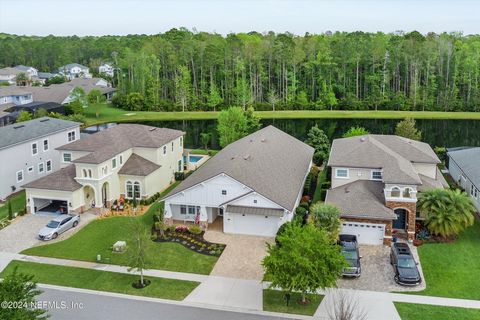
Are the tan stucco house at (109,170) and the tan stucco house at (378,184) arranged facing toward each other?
no

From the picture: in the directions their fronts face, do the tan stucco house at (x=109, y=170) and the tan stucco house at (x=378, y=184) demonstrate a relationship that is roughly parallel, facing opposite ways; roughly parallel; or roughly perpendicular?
roughly parallel

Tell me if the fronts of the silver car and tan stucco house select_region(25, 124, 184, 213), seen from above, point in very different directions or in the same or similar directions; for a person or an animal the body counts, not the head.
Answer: same or similar directions

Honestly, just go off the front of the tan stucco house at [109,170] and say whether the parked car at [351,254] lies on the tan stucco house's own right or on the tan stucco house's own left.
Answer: on the tan stucco house's own left

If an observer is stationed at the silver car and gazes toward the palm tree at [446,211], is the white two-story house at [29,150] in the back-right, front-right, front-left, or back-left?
back-left

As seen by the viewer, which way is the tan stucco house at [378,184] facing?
toward the camera

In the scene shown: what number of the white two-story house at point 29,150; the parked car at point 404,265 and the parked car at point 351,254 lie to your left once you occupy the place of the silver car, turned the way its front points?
2

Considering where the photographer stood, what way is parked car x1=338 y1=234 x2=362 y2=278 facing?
facing the viewer

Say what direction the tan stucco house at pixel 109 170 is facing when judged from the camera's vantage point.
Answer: facing the viewer and to the left of the viewer

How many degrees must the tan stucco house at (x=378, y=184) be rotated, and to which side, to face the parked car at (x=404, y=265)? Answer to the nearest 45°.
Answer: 0° — it already faces it

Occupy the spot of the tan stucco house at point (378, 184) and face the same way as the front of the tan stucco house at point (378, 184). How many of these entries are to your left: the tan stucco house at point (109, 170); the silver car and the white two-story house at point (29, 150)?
0

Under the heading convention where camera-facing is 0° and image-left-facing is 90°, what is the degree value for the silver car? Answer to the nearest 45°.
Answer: approximately 45°

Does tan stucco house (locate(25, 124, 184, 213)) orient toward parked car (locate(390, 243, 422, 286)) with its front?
no

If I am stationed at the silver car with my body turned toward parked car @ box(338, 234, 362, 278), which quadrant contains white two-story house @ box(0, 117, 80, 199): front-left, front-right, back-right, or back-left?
back-left

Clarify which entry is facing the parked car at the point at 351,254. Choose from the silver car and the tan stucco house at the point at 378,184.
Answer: the tan stucco house
